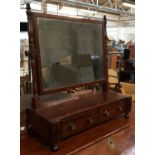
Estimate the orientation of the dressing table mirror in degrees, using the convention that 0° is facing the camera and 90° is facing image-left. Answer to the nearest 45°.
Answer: approximately 315°
